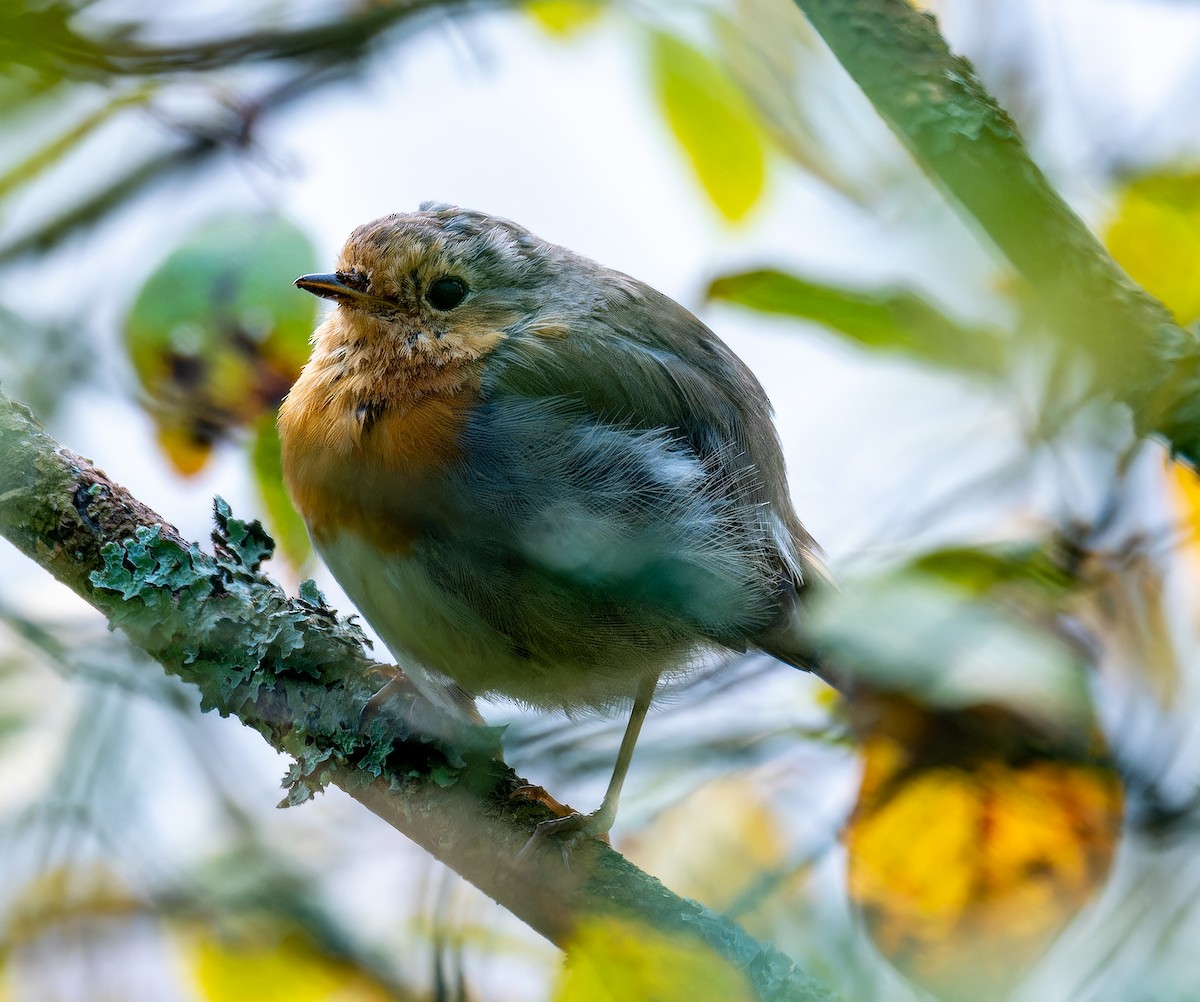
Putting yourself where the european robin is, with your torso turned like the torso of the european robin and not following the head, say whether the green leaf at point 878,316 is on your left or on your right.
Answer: on your left

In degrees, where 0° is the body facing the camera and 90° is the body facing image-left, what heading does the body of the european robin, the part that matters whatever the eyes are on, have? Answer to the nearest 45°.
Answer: approximately 45°
